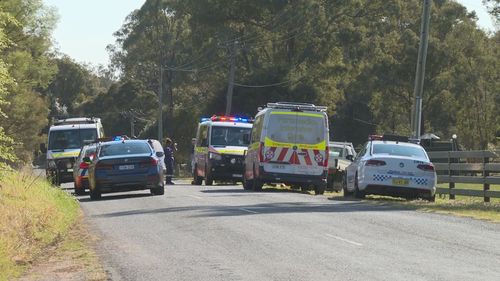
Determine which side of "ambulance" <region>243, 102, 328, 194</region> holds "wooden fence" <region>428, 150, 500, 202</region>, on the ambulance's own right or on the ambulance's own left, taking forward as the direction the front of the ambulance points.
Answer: on the ambulance's own right

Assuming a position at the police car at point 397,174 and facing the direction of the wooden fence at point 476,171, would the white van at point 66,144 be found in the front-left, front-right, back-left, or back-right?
back-left

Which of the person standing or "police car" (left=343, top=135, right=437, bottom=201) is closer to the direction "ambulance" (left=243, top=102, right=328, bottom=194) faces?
the person standing

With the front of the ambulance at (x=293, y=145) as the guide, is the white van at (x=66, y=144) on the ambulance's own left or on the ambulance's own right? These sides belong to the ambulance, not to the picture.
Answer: on the ambulance's own left

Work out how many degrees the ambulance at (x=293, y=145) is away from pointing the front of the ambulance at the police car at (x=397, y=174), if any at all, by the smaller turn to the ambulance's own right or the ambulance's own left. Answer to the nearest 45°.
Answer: approximately 135° to the ambulance's own right

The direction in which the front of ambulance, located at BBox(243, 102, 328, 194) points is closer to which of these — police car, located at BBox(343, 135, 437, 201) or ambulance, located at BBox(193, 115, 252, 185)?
the ambulance

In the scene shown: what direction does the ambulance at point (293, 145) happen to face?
away from the camera

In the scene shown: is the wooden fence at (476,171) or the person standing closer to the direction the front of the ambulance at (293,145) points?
the person standing

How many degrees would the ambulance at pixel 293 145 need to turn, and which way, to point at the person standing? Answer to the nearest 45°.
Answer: approximately 45° to its left
